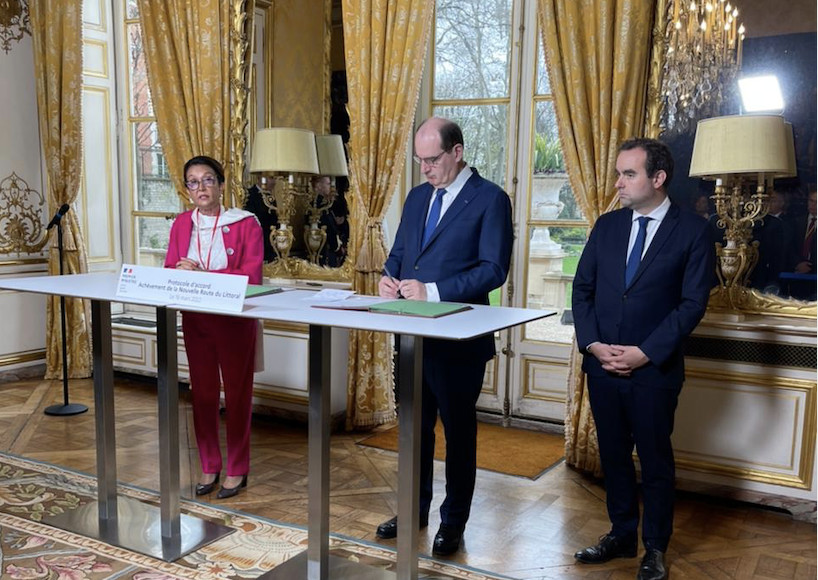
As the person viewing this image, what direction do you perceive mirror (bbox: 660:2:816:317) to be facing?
facing the viewer

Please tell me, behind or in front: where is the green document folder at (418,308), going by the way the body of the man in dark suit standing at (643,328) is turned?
in front

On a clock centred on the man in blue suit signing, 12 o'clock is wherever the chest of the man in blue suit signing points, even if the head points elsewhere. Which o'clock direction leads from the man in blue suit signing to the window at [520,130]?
The window is roughly at 5 o'clock from the man in blue suit signing.

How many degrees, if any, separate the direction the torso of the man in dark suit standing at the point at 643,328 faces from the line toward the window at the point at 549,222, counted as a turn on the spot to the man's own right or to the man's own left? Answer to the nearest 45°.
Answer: approximately 135° to the man's own right

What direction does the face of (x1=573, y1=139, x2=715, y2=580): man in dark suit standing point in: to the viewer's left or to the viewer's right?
to the viewer's left

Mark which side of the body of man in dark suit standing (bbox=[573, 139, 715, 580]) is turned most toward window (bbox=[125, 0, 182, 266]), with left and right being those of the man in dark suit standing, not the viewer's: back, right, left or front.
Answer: right

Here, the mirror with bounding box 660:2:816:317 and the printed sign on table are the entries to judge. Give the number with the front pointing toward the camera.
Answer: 2

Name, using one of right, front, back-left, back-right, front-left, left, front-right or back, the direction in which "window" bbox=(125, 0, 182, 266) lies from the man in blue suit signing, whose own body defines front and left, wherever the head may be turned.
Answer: right

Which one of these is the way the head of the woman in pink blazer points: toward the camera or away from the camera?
toward the camera

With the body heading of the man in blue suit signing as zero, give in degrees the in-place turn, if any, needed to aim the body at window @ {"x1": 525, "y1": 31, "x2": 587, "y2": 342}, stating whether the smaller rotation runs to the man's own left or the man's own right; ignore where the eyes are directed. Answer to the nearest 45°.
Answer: approximately 135° to the man's own right

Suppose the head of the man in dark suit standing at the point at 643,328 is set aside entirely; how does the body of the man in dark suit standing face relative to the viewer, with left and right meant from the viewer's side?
facing the viewer and to the left of the viewer

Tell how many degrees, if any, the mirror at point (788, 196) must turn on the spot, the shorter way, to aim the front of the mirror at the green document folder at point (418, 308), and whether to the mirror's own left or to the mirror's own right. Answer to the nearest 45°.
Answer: approximately 45° to the mirror's own right

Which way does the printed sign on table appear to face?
toward the camera

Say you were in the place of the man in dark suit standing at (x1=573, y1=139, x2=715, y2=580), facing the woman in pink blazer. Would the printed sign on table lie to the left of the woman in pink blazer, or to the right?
left

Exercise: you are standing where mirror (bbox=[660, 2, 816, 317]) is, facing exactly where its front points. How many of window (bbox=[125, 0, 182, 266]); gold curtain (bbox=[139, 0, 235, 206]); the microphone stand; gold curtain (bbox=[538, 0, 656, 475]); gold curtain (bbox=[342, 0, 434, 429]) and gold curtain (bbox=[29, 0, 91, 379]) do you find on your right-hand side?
6
